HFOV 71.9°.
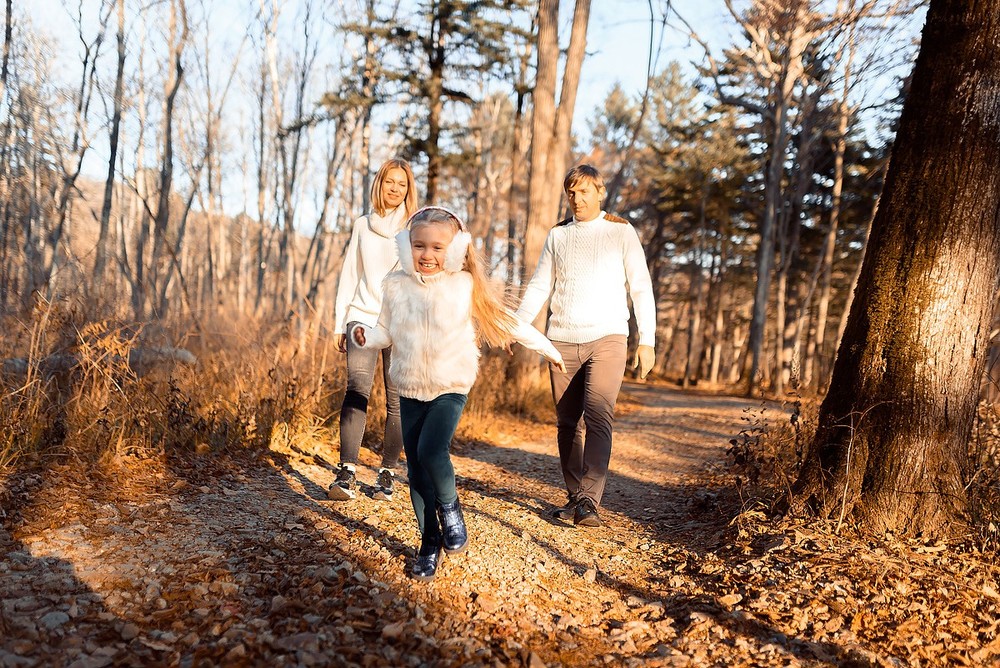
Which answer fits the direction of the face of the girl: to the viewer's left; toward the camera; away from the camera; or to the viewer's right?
toward the camera

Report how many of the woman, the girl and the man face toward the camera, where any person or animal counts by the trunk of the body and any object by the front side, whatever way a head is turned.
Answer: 3

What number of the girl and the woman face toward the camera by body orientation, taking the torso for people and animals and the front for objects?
2

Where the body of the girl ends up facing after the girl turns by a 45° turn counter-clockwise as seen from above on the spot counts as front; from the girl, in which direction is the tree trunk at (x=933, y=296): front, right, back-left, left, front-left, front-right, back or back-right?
front-left

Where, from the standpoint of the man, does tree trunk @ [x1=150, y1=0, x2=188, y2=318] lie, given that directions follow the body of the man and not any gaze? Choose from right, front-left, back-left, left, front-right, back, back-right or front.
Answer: back-right

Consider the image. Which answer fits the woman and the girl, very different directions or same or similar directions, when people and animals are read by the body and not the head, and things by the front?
same or similar directions

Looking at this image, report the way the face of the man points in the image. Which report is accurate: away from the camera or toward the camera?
toward the camera

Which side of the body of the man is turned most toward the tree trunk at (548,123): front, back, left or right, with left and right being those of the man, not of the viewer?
back

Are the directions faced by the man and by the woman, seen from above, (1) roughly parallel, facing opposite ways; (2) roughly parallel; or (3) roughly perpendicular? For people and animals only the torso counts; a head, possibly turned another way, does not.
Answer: roughly parallel

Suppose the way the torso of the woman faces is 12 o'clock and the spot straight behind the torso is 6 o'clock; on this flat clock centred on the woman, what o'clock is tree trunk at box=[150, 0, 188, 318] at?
The tree trunk is roughly at 5 o'clock from the woman.

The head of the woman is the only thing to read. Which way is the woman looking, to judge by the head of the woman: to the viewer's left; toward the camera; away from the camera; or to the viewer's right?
toward the camera

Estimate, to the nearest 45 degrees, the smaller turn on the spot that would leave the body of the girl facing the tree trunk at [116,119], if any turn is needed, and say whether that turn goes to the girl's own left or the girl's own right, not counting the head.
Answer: approximately 135° to the girl's own right

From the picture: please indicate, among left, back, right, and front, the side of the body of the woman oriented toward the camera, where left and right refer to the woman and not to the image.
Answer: front
